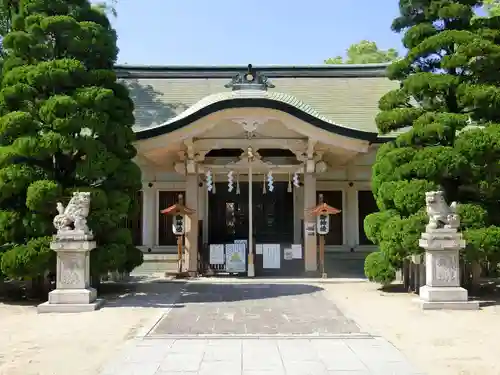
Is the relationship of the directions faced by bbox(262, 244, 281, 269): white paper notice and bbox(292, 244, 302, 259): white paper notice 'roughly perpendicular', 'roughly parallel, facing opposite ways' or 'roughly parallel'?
roughly parallel

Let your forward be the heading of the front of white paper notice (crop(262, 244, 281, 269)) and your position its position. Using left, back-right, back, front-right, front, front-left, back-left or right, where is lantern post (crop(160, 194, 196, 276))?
right

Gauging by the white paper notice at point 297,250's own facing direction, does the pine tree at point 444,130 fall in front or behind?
in front

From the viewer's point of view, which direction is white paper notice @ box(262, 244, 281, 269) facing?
toward the camera

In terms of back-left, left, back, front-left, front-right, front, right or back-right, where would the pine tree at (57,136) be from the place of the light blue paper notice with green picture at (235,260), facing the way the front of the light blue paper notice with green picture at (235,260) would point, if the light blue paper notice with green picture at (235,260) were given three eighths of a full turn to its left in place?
back

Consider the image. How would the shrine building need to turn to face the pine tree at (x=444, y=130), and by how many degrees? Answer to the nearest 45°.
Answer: approximately 45° to its left

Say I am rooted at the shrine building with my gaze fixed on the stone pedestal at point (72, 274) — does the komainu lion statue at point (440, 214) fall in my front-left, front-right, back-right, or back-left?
front-left

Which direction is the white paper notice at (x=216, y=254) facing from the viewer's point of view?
toward the camera

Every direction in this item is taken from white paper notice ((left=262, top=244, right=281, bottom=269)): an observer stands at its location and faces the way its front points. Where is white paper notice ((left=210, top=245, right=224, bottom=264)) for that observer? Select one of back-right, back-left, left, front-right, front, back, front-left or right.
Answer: right

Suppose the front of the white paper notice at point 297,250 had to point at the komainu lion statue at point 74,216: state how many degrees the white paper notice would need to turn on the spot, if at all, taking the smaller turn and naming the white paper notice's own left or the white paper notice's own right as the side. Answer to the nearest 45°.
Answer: approximately 45° to the white paper notice's own right

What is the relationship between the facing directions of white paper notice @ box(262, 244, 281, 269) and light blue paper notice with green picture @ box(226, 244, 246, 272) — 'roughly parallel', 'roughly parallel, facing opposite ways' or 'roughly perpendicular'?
roughly parallel
